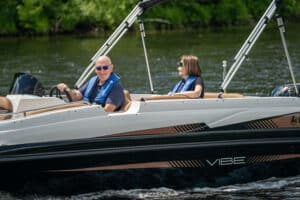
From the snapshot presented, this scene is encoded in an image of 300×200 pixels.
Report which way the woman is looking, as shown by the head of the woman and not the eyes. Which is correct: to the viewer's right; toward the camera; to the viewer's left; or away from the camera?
to the viewer's left

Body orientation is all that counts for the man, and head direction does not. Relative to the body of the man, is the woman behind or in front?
behind

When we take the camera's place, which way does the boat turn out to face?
facing to the left of the viewer

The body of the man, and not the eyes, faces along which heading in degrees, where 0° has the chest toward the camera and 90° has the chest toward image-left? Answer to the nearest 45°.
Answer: approximately 45°
